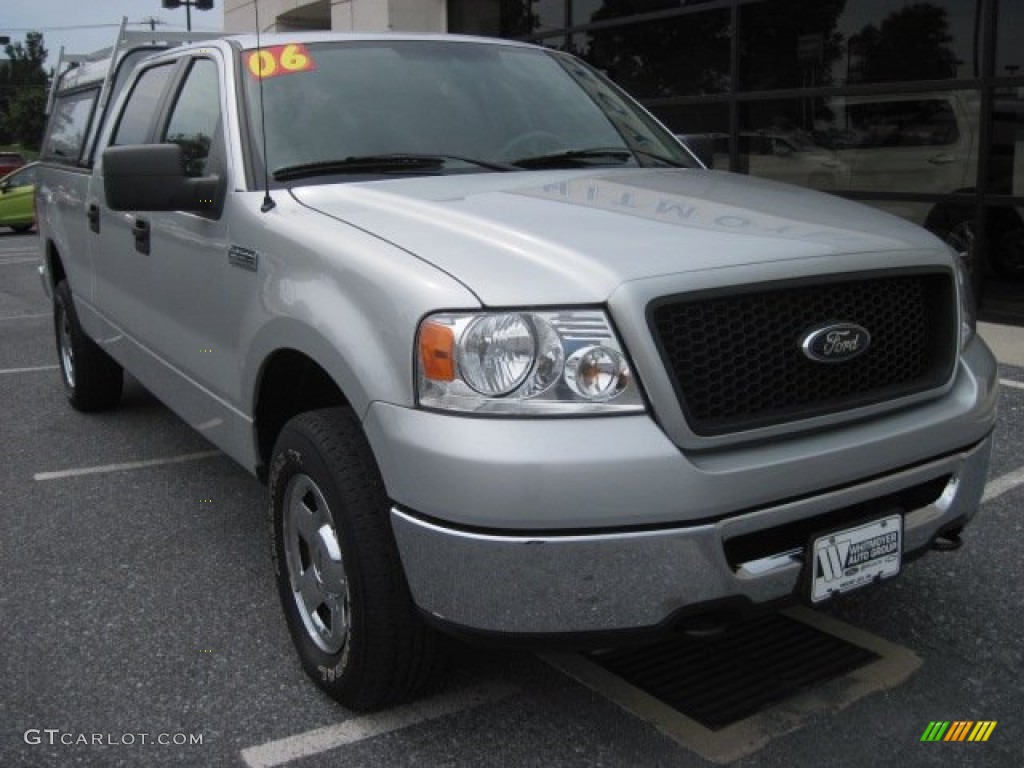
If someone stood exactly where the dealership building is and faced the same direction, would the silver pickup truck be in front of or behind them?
in front

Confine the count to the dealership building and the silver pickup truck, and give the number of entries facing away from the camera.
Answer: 0

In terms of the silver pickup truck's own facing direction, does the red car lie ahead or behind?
behind

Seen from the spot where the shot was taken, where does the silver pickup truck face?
facing the viewer and to the right of the viewer

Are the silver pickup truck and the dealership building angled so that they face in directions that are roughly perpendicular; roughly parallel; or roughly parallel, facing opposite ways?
roughly perpendicular

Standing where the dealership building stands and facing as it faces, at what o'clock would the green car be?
The green car is roughly at 3 o'clock from the dealership building.

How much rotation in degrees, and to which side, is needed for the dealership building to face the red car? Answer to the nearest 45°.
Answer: approximately 90° to its right

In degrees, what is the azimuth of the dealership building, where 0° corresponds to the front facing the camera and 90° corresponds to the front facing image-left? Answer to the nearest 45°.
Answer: approximately 45°

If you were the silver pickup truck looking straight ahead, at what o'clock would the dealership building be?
The dealership building is roughly at 8 o'clock from the silver pickup truck.
